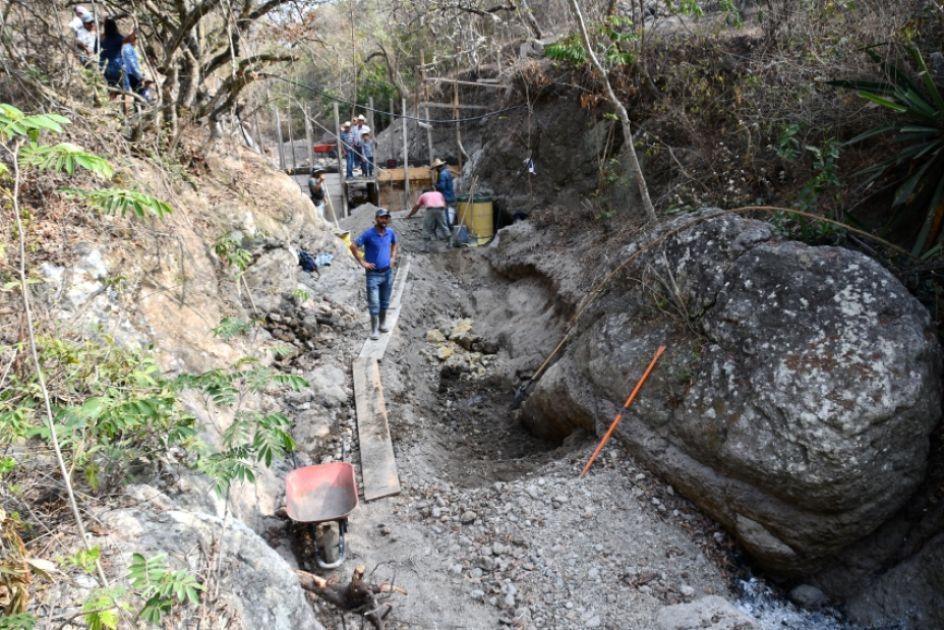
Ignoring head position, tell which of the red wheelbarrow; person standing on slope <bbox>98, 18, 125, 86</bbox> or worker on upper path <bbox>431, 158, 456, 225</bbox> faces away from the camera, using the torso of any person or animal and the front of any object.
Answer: the person standing on slope

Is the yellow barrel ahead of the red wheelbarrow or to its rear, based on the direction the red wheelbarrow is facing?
to the rear

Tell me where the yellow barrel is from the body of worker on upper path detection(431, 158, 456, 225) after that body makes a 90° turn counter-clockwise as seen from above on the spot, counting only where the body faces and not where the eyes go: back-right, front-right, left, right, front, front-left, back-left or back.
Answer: front-left

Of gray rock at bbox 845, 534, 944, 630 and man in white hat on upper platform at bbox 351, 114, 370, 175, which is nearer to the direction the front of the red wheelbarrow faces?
the gray rock

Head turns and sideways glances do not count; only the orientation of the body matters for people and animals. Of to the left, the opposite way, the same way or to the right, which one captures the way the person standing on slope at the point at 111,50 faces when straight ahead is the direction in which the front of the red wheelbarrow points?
the opposite way

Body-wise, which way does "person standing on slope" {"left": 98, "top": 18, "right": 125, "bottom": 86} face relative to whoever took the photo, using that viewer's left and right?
facing away from the viewer

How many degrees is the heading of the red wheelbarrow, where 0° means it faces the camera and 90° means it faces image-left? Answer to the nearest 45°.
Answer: approximately 0°

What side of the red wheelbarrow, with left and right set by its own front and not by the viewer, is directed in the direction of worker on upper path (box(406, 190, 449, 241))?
back

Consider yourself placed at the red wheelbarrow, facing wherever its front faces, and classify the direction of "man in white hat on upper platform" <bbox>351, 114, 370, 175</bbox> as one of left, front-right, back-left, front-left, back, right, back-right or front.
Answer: back

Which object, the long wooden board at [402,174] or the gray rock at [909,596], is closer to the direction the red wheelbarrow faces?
the gray rock

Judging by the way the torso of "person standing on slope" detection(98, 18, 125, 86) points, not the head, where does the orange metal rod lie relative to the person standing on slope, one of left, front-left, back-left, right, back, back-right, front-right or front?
back-right

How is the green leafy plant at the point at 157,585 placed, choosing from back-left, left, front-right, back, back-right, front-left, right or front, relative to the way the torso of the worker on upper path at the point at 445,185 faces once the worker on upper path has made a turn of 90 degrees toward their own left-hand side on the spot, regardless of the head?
front

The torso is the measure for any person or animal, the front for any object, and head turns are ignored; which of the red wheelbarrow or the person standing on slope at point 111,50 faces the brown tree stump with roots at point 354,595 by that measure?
the red wheelbarrow
